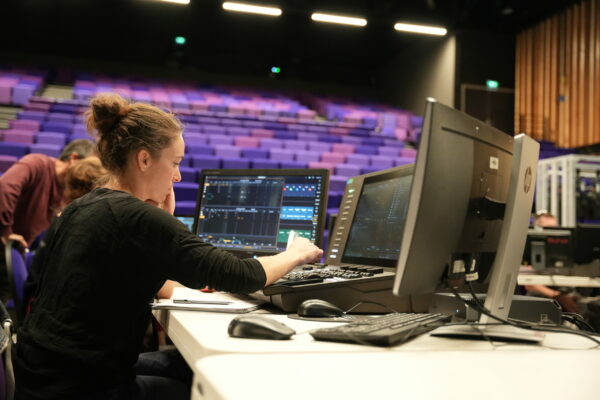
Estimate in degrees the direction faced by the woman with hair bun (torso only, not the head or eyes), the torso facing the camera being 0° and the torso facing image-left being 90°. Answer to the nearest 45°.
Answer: approximately 225°

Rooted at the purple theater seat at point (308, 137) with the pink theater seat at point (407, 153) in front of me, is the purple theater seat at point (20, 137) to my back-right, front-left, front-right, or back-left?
back-right

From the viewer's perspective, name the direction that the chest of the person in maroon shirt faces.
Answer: to the viewer's right

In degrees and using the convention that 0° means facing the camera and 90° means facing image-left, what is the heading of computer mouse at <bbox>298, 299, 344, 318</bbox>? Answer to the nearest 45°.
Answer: approximately 270°

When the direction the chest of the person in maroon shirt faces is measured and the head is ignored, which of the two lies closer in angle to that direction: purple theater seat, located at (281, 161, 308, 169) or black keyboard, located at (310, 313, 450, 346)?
the purple theater seat
